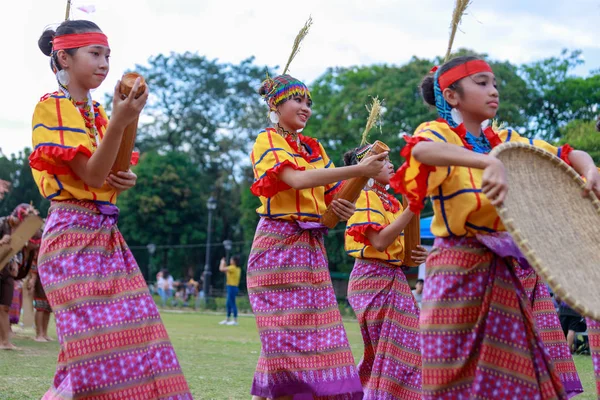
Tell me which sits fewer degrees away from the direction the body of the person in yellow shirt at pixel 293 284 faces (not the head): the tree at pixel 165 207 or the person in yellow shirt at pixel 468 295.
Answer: the person in yellow shirt

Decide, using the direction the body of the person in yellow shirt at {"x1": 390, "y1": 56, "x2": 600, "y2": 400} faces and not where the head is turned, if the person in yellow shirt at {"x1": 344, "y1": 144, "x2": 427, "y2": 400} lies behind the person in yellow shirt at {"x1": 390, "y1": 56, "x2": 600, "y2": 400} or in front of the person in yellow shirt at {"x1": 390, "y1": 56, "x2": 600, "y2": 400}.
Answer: behind

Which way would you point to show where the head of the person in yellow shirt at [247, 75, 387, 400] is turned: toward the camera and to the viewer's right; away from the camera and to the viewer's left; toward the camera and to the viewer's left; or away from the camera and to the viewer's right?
toward the camera and to the viewer's right

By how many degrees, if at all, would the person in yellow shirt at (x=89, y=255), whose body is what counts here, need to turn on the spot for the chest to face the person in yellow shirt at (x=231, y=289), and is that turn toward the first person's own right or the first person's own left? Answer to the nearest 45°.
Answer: approximately 135° to the first person's own left

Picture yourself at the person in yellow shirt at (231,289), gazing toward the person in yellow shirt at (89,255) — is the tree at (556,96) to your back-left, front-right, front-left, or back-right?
back-left

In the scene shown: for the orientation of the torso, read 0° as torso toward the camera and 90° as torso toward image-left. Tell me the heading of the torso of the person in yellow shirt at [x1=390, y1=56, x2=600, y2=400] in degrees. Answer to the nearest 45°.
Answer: approximately 315°
